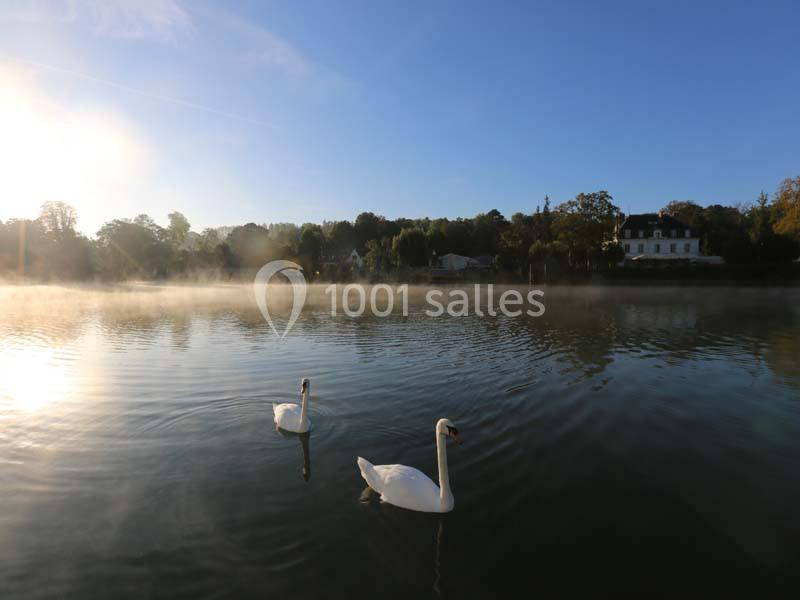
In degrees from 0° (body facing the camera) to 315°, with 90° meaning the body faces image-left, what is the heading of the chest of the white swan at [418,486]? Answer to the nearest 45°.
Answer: approximately 270°

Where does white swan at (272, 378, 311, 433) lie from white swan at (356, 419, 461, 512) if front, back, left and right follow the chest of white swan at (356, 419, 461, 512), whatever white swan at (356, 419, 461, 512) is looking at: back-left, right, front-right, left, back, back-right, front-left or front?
back-left
